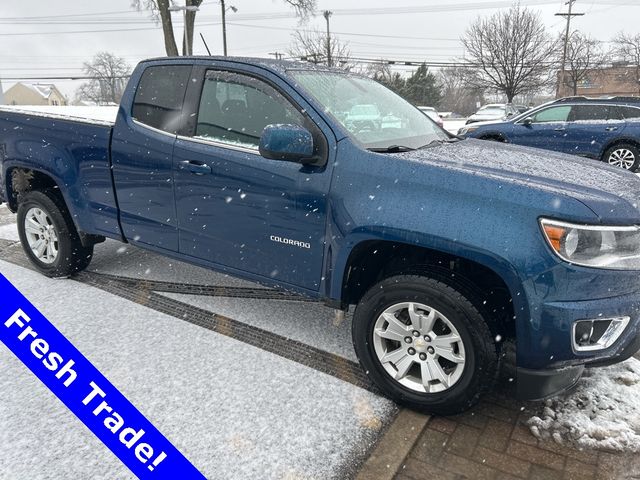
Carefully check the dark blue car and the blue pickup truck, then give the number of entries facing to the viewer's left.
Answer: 1

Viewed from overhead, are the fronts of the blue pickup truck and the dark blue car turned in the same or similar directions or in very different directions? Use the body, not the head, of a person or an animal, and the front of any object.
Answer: very different directions

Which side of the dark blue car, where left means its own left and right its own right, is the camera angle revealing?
left

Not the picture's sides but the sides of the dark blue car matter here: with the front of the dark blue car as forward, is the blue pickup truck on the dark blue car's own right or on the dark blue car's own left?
on the dark blue car's own left

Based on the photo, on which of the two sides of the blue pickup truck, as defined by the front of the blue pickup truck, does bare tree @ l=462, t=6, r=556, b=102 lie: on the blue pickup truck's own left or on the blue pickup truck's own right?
on the blue pickup truck's own left

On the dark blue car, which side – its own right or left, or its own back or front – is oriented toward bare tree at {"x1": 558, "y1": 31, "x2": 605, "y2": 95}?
right

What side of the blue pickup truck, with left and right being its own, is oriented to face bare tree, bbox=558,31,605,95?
left

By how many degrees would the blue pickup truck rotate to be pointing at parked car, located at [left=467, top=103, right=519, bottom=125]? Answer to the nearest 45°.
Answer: approximately 135° to its left

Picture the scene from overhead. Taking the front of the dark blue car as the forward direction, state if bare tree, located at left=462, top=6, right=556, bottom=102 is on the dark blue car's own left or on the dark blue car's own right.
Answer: on the dark blue car's own right

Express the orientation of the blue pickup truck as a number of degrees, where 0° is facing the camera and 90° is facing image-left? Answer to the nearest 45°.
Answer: approximately 315°

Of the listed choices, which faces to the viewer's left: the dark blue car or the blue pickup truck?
the dark blue car
